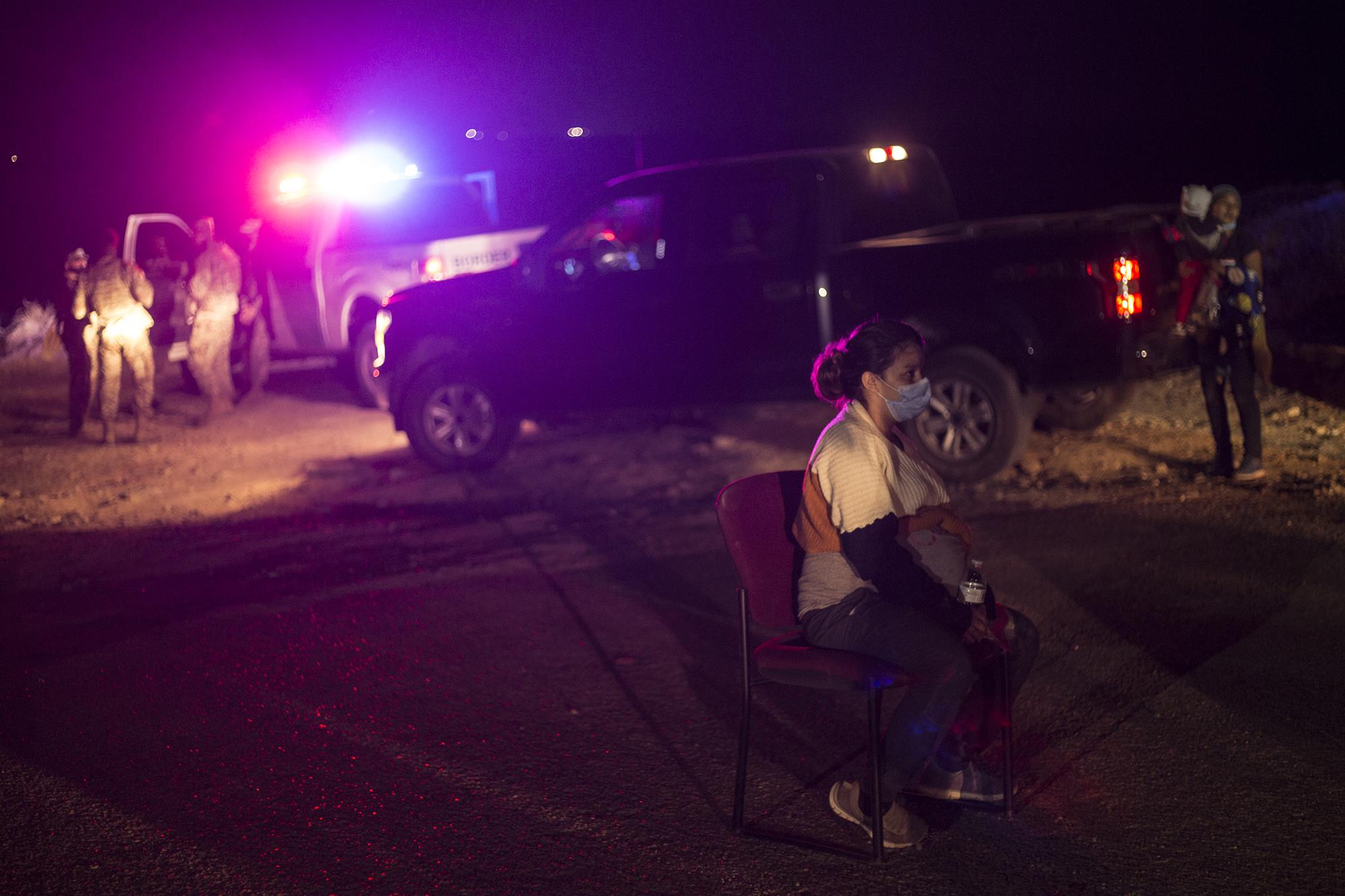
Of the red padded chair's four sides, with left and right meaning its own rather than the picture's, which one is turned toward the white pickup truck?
back

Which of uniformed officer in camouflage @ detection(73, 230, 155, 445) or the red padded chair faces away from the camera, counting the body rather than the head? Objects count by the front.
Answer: the uniformed officer in camouflage

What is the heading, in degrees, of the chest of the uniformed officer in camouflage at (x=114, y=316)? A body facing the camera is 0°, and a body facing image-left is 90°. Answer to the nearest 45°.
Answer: approximately 180°

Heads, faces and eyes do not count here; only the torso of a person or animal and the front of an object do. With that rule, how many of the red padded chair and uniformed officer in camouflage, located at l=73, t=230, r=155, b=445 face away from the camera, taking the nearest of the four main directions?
1

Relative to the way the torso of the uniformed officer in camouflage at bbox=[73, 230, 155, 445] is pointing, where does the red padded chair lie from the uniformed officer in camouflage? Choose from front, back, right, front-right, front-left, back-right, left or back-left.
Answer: back

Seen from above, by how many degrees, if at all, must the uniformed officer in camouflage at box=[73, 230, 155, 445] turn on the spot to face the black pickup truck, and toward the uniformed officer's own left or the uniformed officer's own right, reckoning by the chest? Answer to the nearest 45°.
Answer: approximately 135° to the uniformed officer's own right

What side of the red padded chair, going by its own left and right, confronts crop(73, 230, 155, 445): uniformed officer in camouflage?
back

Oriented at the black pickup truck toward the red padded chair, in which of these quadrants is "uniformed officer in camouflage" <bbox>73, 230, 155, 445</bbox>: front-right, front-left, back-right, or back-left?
back-right

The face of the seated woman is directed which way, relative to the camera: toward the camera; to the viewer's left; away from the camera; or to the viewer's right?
to the viewer's right

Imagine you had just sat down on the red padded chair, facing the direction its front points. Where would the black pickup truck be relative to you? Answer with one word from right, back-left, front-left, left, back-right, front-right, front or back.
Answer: back-left
